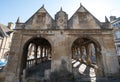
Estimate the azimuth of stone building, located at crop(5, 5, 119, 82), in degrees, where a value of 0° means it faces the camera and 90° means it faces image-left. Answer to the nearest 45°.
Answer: approximately 0°

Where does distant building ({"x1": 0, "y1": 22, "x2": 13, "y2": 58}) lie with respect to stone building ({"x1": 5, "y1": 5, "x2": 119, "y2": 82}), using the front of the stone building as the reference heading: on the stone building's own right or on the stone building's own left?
on the stone building's own right
